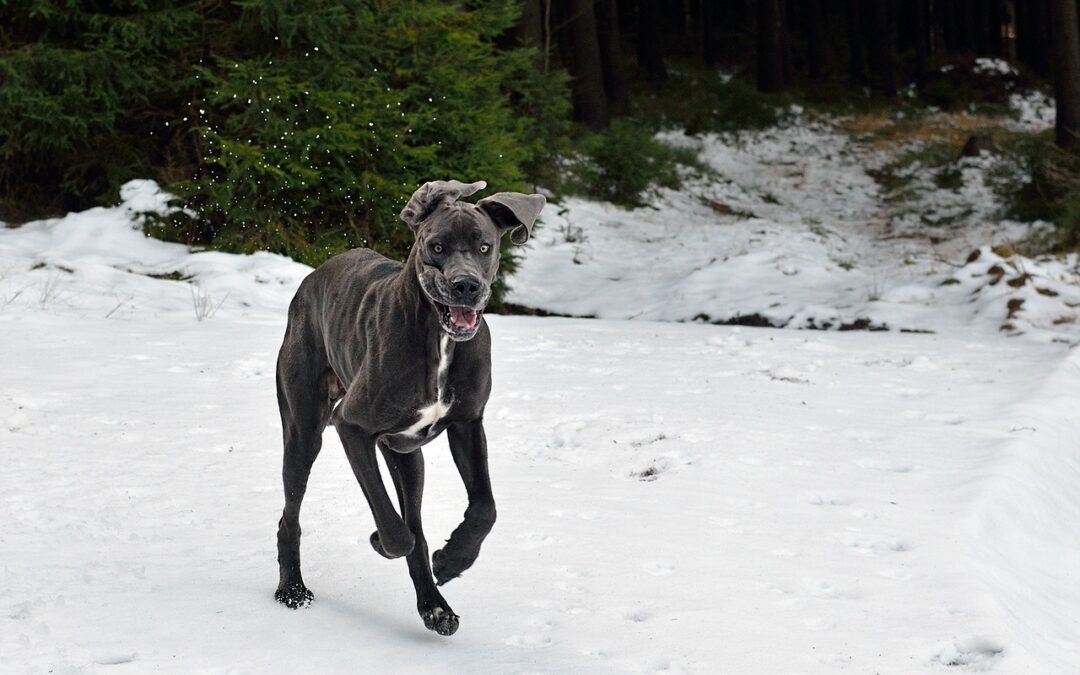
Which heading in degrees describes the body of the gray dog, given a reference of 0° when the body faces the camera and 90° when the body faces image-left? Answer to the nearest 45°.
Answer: approximately 315°
